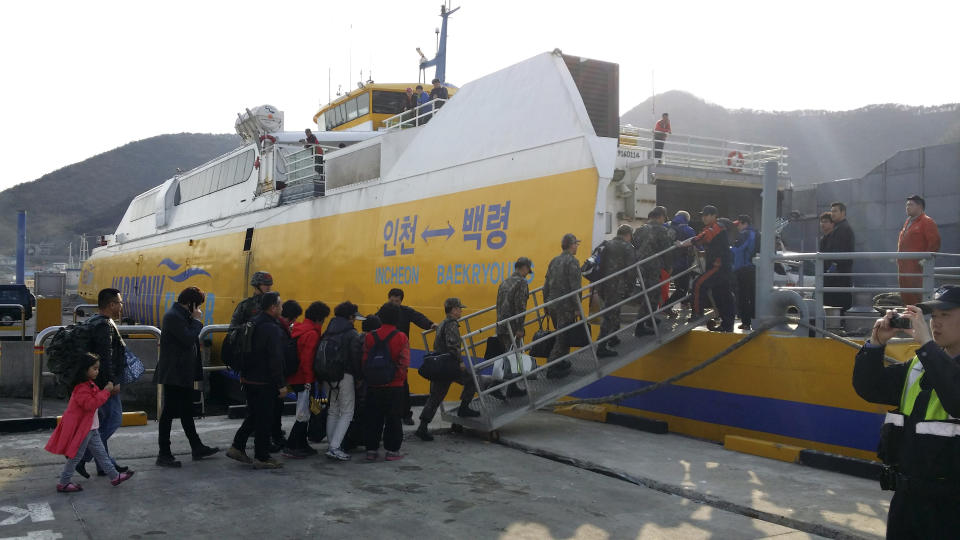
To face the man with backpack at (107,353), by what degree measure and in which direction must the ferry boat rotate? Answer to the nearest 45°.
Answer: approximately 90° to its left

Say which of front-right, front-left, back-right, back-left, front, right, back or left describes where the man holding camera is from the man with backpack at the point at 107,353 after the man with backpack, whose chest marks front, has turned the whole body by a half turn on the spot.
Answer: back-left

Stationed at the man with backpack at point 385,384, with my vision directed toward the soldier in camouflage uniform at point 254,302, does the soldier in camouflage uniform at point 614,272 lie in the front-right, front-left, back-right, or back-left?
back-right

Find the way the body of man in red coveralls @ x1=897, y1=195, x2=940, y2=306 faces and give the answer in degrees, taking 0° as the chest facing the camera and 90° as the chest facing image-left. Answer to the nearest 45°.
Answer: approximately 45°

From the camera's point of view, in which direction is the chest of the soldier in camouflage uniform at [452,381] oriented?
to the viewer's right

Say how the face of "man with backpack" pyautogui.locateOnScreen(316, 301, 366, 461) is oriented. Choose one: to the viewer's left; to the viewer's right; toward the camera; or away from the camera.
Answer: away from the camera

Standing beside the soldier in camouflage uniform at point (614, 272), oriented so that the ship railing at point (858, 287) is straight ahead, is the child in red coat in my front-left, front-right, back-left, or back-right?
back-right

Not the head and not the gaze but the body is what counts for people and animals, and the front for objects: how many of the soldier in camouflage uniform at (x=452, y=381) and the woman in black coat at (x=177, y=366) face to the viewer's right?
2

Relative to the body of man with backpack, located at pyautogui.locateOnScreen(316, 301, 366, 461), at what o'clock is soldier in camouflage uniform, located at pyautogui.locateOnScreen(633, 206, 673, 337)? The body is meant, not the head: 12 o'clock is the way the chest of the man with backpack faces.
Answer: The soldier in camouflage uniform is roughly at 1 o'clock from the man with backpack.

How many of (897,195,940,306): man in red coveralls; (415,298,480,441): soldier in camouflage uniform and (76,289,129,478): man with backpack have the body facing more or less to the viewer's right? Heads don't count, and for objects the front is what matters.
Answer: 2

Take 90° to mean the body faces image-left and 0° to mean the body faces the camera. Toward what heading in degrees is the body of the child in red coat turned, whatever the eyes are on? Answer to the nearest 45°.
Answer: approximately 270°

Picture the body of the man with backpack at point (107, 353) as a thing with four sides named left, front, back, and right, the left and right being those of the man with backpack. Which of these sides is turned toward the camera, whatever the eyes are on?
right

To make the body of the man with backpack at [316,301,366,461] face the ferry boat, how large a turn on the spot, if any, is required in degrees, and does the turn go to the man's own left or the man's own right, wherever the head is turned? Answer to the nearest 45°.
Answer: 0° — they already face it

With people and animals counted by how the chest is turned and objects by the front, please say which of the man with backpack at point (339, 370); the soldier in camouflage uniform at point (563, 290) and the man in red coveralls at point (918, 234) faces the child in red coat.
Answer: the man in red coveralls

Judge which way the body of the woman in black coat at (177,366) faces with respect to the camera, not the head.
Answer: to the viewer's right

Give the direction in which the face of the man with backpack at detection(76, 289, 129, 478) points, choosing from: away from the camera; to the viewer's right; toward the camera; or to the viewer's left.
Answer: to the viewer's right

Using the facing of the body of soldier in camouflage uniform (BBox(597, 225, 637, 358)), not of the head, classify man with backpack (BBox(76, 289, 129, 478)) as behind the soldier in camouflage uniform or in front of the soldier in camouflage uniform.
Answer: behind

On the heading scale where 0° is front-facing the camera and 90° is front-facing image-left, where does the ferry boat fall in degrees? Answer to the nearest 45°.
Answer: approximately 135°
